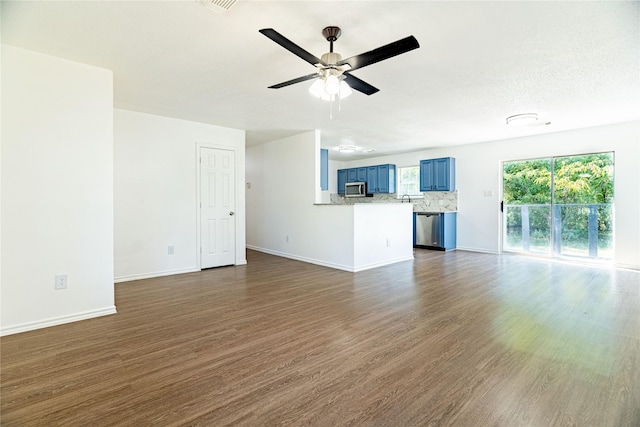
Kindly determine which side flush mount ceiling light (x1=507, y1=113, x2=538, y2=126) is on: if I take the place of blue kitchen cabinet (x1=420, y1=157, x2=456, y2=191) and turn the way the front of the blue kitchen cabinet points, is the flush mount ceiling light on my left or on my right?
on my left

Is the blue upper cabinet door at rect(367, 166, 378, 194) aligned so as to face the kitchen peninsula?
yes

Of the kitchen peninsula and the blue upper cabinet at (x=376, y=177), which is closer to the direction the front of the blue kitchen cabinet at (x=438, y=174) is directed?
the kitchen peninsula

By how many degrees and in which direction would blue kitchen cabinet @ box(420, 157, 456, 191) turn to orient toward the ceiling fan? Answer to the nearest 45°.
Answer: approximately 45° to its left

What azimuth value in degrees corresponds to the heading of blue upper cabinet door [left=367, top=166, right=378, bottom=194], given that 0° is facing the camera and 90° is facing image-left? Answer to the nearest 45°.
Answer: approximately 0°

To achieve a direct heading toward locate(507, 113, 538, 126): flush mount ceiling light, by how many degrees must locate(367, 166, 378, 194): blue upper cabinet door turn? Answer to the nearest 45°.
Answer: approximately 45° to its left

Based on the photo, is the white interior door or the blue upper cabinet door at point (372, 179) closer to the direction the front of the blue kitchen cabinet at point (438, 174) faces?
the white interior door

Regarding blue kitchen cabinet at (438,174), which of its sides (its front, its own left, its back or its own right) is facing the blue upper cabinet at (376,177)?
right

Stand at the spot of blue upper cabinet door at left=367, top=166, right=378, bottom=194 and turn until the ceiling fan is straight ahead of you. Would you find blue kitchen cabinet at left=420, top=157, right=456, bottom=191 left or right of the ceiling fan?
left
